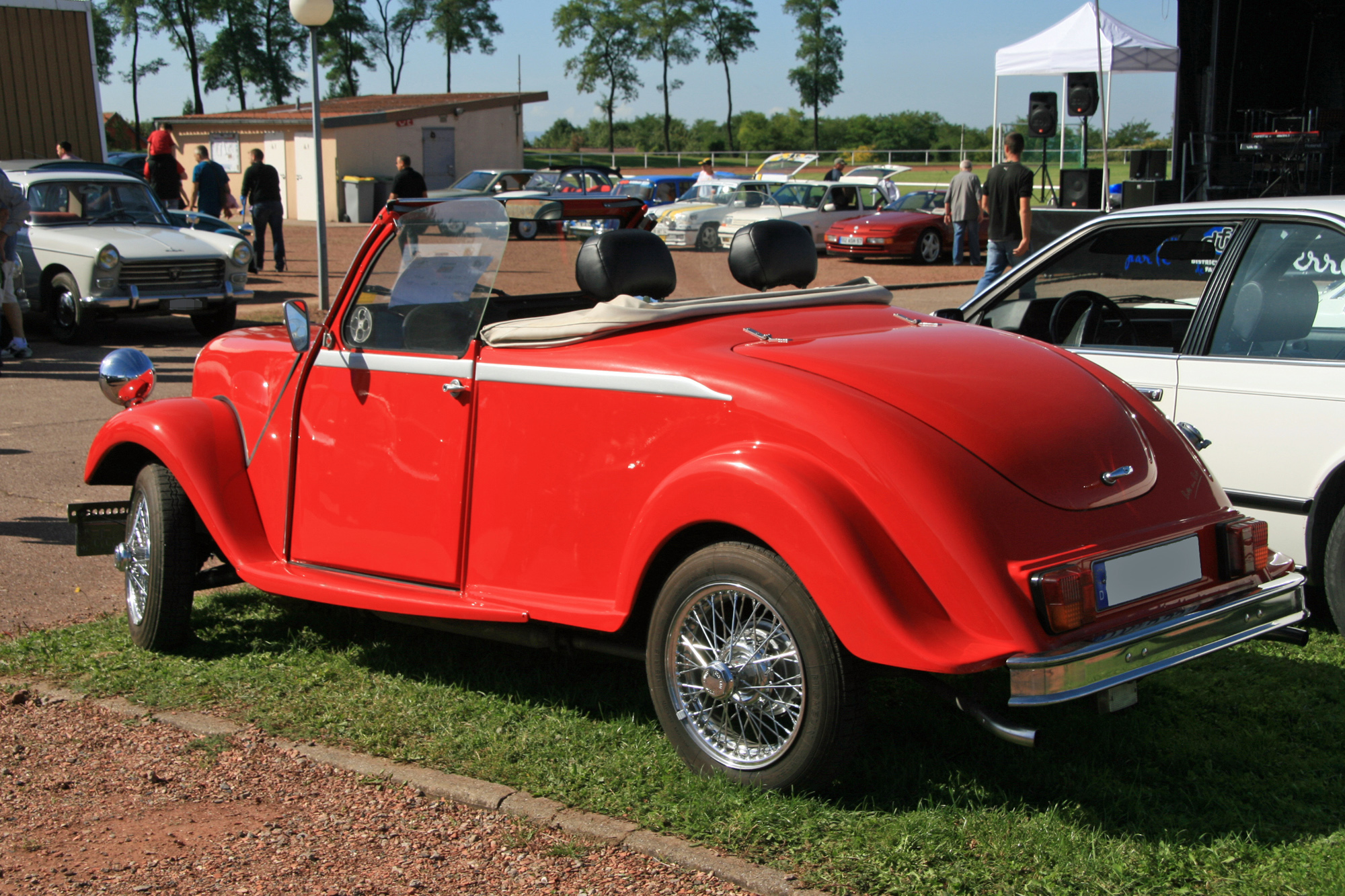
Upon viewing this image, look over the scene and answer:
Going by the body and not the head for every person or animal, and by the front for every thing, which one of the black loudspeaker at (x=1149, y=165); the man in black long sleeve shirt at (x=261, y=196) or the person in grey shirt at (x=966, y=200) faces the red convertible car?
the black loudspeaker

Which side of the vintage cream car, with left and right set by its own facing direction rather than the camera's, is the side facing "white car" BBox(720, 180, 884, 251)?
left

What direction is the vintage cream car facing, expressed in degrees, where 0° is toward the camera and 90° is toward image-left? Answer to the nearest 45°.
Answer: approximately 315°

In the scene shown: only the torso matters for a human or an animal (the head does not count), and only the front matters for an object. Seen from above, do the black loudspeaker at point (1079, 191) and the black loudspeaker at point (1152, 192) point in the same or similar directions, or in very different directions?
same or similar directions

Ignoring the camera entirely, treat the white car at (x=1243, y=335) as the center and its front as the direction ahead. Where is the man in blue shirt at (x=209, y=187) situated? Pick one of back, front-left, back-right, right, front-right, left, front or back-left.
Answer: front

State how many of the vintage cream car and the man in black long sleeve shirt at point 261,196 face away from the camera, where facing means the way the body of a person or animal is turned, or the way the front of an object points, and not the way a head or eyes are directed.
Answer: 1

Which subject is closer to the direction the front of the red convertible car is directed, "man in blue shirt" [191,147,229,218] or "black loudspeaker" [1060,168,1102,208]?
the man in blue shirt

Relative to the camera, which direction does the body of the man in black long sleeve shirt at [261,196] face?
away from the camera

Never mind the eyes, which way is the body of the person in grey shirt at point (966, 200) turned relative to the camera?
away from the camera

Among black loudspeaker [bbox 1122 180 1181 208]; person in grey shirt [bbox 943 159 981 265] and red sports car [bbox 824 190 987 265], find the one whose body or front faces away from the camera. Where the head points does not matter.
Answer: the person in grey shirt

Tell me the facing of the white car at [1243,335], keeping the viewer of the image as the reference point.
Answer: facing away from the viewer and to the left of the viewer

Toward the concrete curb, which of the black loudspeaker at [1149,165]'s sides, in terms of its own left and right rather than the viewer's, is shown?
front

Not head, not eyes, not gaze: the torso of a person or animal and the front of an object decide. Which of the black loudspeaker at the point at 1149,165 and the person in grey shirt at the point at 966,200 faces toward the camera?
the black loudspeaker
